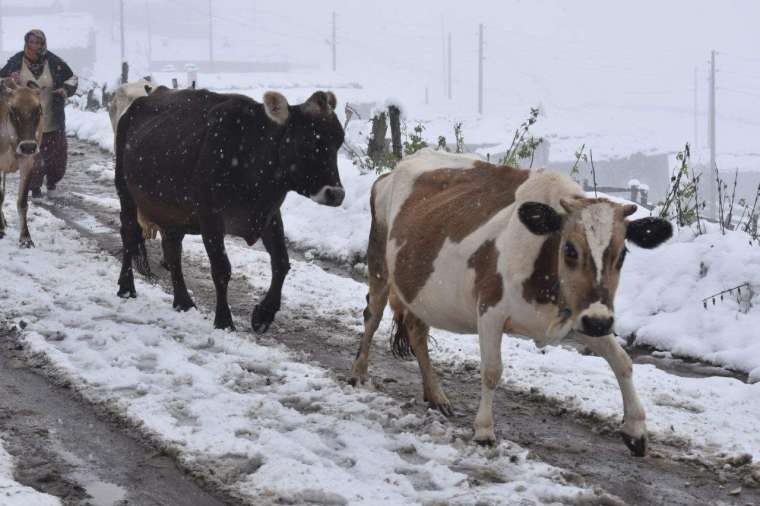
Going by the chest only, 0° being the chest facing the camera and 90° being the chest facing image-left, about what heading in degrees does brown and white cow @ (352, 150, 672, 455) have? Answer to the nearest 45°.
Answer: approximately 315°

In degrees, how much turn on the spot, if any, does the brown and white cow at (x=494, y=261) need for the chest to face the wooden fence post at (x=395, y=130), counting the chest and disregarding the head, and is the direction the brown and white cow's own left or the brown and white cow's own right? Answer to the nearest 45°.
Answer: approximately 135° to the brown and white cow's own left

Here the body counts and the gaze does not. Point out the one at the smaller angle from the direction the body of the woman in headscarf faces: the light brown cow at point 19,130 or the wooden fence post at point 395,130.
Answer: the light brown cow

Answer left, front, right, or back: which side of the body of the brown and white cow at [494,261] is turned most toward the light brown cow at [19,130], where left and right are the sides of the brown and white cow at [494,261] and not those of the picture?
back

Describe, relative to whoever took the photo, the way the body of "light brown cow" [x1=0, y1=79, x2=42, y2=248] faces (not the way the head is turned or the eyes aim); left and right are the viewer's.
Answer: facing the viewer and to the right of the viewer

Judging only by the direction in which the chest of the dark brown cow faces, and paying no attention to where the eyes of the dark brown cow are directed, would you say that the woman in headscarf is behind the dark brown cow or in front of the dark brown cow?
behind

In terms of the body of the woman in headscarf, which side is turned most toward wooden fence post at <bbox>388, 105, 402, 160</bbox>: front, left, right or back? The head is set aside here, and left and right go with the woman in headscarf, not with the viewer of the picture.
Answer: left

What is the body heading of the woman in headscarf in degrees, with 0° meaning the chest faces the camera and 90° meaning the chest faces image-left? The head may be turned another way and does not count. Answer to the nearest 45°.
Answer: approximately 0°

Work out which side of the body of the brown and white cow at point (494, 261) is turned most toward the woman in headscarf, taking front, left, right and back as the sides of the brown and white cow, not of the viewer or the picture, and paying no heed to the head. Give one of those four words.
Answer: back
